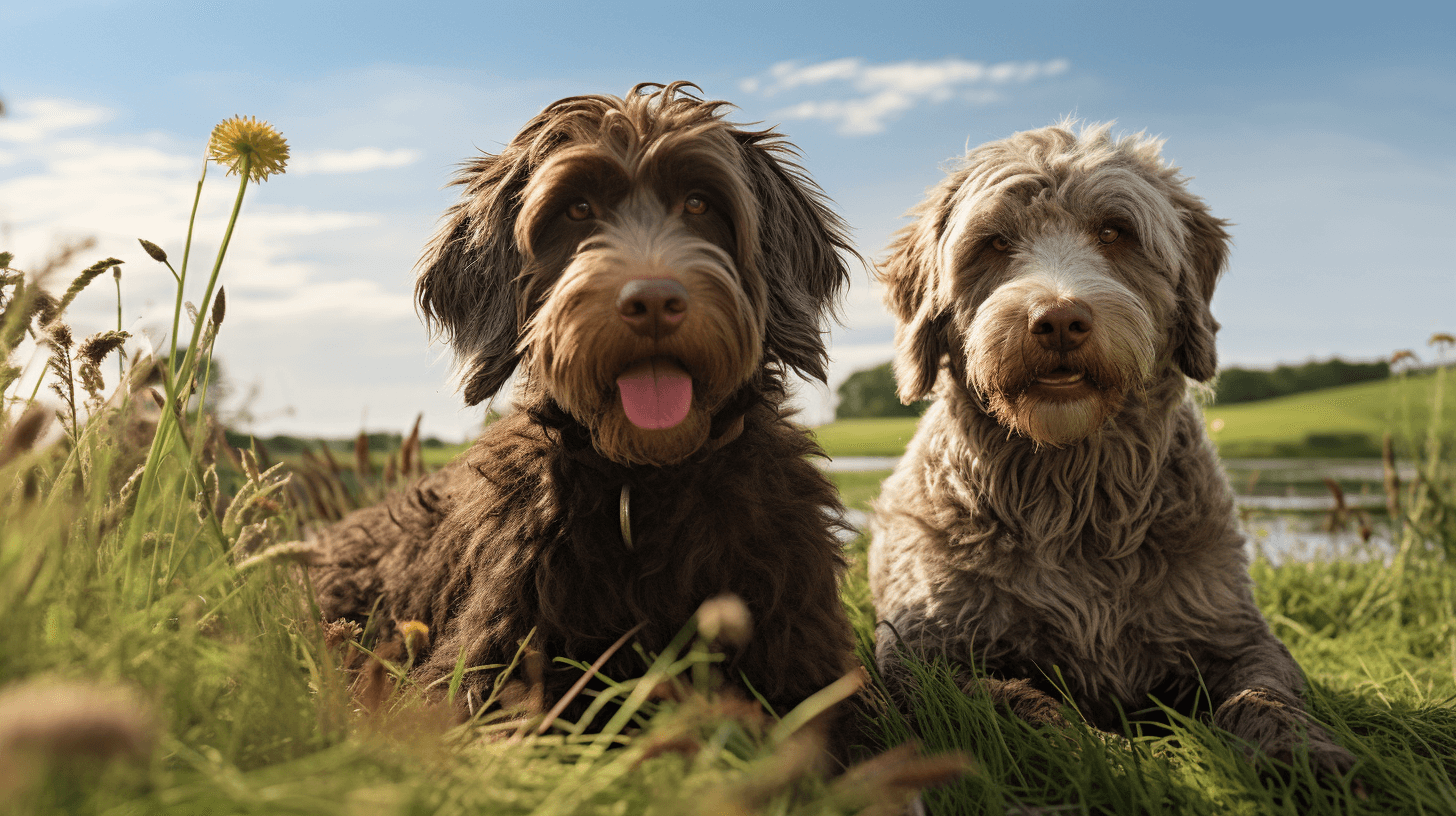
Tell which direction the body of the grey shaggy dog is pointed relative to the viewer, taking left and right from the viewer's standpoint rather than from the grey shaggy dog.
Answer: facing the viewer

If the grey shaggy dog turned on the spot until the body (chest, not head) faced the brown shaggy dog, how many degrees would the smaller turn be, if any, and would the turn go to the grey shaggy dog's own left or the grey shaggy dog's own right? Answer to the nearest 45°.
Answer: approximately 45° to the grey shaggy dog's own right
